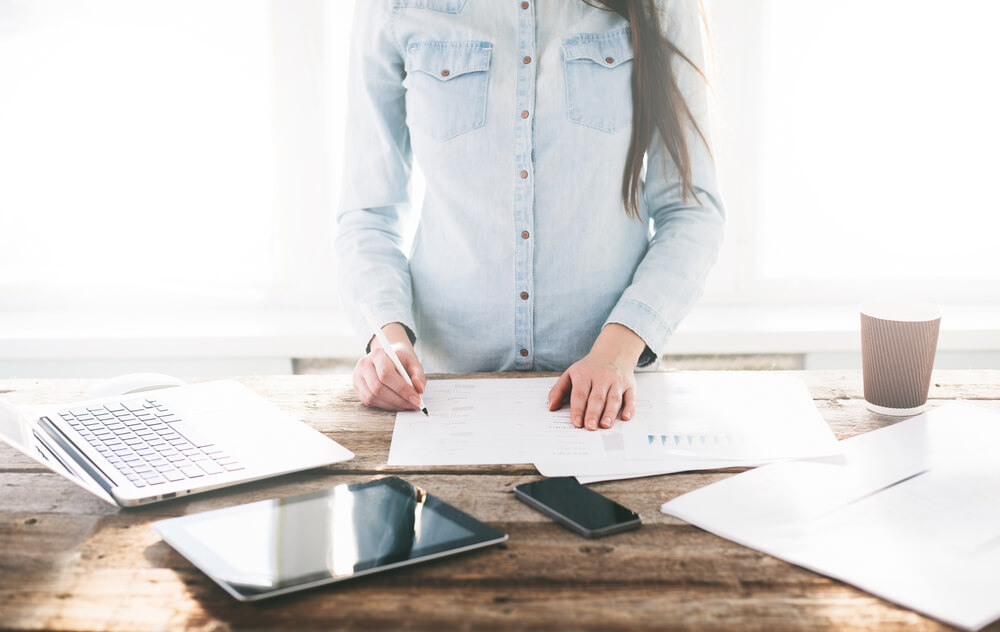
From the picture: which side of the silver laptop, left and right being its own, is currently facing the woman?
front

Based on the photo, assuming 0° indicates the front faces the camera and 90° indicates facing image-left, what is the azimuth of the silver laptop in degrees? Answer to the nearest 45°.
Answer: approximately 225°

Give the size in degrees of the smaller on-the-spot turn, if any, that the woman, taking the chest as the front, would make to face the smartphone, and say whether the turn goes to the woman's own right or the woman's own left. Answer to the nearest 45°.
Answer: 0° — they already face it

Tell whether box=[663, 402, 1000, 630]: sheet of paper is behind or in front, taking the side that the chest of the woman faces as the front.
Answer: in front

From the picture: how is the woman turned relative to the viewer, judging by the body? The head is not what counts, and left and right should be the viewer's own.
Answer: facing the viewer

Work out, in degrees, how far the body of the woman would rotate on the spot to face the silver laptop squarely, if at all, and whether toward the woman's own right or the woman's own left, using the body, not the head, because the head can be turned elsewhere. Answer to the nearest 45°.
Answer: approximately 45° to the woman's own right
